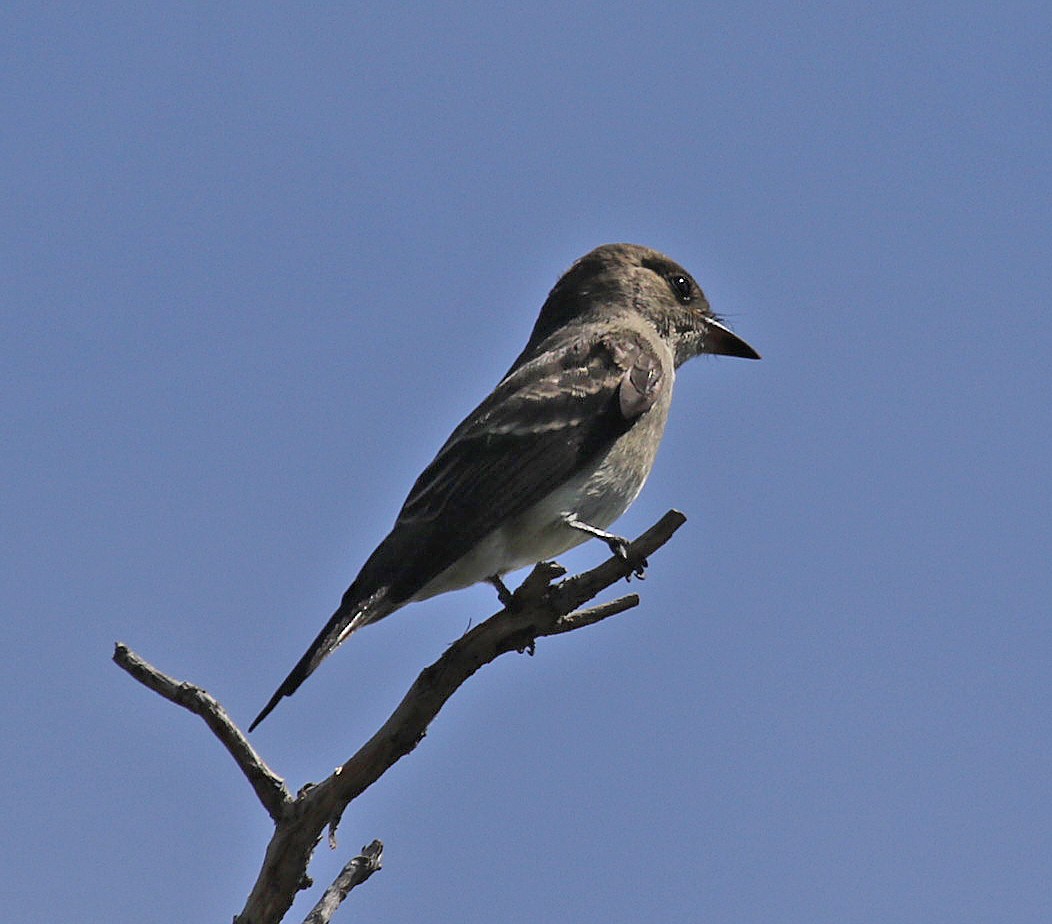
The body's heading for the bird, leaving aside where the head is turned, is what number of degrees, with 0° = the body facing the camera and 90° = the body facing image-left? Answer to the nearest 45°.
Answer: approximately 270°
